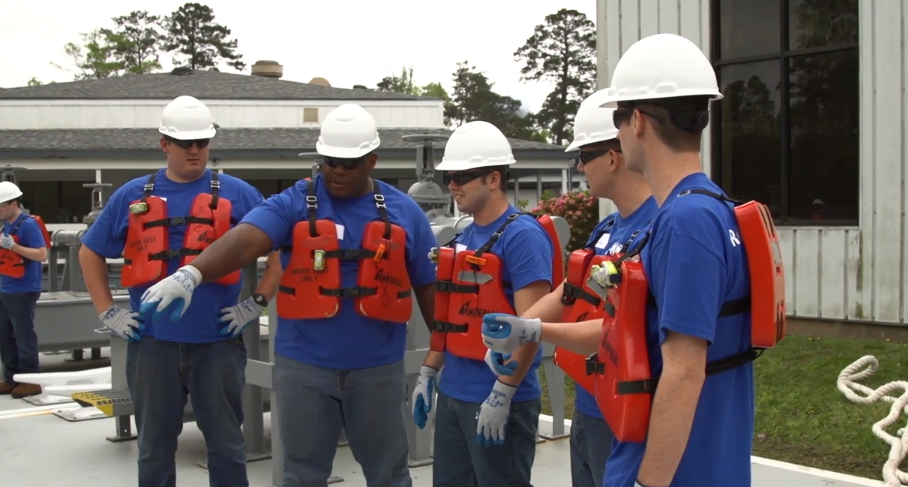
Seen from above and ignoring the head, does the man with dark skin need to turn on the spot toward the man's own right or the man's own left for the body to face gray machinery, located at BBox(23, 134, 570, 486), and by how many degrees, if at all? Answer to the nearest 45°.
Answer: approximately 180°

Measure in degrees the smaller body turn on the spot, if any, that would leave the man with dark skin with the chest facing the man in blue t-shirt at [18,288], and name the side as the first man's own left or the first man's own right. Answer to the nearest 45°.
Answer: approximately 135° to the first man's own right

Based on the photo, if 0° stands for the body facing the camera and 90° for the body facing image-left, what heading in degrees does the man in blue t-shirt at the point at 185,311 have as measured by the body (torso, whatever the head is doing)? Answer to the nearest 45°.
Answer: approximately 0°

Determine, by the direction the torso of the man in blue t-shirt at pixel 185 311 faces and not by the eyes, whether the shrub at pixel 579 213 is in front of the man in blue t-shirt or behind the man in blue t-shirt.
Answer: behind

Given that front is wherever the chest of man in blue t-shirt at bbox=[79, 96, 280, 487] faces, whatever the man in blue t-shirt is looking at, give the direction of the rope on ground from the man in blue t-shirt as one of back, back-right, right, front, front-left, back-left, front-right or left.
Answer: left

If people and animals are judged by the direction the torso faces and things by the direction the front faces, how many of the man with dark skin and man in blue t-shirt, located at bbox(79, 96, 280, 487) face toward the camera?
2

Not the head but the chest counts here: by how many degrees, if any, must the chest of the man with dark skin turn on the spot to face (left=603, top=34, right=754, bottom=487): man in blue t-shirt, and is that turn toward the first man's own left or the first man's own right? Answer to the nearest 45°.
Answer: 0° — they already face them

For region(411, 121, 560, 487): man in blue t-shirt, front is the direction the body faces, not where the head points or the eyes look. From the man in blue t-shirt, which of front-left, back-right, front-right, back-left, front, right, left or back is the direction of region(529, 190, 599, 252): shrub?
back-right
